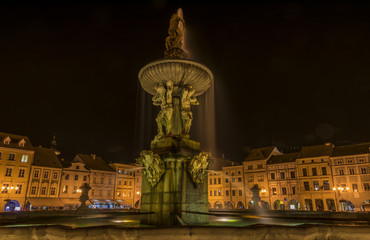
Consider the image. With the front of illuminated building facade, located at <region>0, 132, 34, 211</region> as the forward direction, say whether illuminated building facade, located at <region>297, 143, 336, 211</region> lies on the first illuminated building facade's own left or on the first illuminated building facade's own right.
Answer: on the first illuminated building facade's own left

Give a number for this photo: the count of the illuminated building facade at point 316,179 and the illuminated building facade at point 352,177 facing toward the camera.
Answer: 2

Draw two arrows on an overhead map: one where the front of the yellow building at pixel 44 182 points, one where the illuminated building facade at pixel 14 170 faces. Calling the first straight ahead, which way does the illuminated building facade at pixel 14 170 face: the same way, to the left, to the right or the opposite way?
the same way

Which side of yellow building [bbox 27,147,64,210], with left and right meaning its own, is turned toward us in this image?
front

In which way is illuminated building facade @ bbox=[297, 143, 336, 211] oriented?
toward the camera

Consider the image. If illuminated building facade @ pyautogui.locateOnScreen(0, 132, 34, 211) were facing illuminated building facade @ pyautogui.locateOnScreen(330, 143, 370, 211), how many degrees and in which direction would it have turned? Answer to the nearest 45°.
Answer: approximately 45° to its left

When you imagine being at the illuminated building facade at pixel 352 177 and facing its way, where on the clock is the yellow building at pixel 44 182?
The yellow building is roughly at 2 o'clock from the illuminated building facade.

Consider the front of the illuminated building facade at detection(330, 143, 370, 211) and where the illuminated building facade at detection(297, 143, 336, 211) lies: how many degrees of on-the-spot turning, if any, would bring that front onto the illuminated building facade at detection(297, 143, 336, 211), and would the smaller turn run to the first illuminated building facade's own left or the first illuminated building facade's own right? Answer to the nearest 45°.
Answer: approximately 90° to the first illuminated building facade's own right

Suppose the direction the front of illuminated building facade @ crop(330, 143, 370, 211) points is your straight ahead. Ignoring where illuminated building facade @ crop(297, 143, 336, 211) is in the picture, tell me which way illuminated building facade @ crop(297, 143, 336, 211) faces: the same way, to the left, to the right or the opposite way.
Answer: the same way

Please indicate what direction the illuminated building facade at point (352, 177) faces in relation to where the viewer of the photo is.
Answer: facing the viewer

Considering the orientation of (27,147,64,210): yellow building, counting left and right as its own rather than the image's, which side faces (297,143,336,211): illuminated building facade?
left

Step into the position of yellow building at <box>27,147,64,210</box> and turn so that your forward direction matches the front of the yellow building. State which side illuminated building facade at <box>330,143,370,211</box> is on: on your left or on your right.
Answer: on your left
